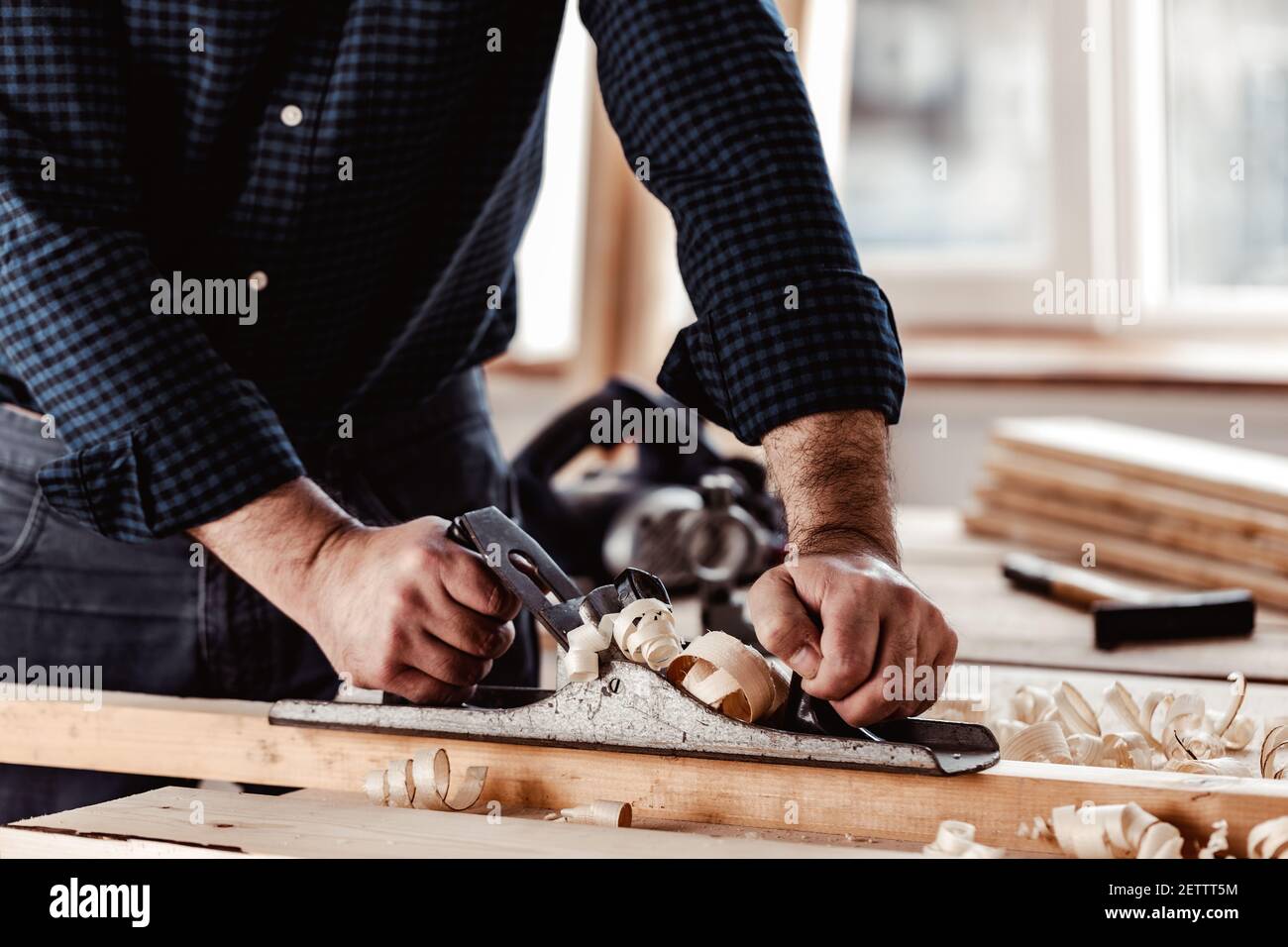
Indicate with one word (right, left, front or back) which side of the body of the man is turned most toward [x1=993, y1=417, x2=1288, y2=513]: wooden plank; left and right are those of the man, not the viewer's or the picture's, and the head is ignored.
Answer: left

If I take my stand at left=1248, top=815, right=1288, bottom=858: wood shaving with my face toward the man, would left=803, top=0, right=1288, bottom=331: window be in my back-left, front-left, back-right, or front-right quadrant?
front-right

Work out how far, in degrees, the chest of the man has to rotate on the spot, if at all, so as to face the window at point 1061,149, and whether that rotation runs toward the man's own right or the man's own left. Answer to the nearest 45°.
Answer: approximately 90° to the man's own left
